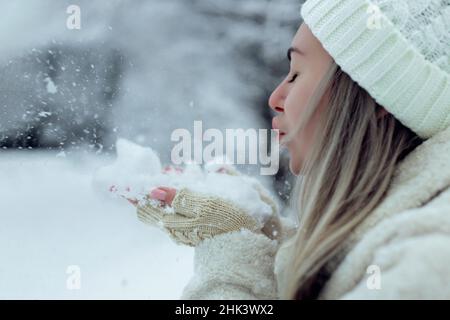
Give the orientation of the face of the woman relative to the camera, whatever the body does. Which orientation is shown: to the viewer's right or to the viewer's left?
to the viewer's left

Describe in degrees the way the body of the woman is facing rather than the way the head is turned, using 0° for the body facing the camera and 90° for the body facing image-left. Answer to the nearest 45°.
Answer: approximately 90°
